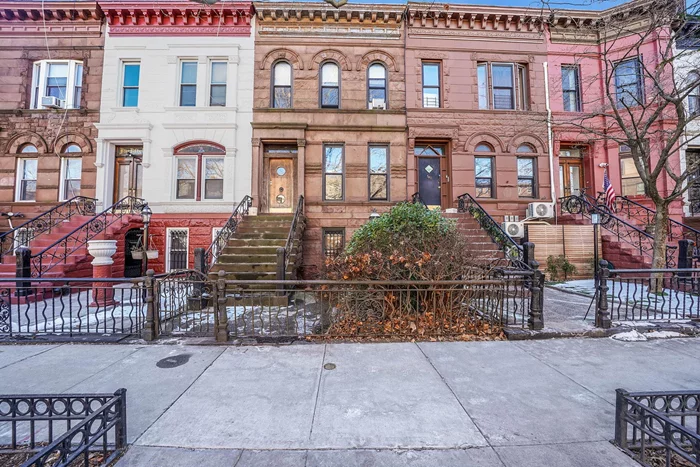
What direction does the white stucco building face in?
toward the camera

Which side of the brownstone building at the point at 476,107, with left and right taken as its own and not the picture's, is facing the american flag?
left

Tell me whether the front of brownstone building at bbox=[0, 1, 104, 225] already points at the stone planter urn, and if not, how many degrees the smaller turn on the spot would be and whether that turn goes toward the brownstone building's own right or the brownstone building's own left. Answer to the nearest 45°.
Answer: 0° — it already faces it

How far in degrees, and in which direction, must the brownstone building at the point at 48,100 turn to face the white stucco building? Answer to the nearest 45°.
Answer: approximately 45° to its left

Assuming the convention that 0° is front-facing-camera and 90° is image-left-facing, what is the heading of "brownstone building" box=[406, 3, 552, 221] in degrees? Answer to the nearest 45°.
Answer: approximately 0°

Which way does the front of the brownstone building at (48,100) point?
toward the camera

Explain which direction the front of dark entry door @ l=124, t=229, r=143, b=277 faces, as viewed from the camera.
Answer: facing the viewer

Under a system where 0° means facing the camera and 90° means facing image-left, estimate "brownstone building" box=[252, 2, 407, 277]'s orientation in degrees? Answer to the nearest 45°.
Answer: approximately 0°

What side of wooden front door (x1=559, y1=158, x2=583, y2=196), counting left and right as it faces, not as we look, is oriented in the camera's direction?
front

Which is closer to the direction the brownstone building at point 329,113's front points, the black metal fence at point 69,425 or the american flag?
the black metal fence

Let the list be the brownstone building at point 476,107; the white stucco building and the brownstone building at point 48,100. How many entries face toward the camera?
3

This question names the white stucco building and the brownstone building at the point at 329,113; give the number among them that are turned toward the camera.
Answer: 2

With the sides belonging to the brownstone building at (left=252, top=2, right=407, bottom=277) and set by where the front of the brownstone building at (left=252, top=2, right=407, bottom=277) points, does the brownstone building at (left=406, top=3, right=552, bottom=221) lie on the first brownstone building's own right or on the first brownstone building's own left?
on the first brownstone building's own left
